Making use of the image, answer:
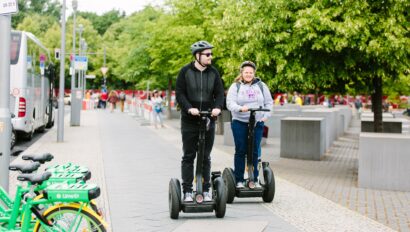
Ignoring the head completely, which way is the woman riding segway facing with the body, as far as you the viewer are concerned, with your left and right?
facing the viewer

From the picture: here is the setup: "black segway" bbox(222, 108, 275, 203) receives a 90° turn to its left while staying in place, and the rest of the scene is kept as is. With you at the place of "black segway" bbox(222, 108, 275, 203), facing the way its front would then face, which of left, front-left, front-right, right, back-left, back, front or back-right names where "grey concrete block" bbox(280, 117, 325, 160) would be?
left

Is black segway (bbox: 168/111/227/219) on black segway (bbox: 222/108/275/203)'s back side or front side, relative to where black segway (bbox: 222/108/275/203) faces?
on the front side

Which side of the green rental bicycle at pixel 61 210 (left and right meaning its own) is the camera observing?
left

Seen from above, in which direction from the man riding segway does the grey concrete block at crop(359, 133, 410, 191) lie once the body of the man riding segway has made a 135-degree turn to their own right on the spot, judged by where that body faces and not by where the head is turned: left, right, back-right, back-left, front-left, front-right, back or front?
right

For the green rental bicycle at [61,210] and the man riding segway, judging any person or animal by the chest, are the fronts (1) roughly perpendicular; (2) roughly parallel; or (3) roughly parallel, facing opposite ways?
roughly perpendicular

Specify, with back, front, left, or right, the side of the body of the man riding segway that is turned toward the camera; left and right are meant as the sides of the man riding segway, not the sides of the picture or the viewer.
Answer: front

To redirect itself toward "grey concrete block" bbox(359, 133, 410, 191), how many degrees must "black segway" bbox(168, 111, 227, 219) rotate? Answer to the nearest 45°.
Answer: approximately 135° to its left

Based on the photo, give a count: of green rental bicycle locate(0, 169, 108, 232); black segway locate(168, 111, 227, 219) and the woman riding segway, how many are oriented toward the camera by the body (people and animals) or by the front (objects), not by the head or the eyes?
2

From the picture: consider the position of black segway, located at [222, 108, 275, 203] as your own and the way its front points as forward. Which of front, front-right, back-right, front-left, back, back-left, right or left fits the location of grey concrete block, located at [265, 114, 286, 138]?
back
